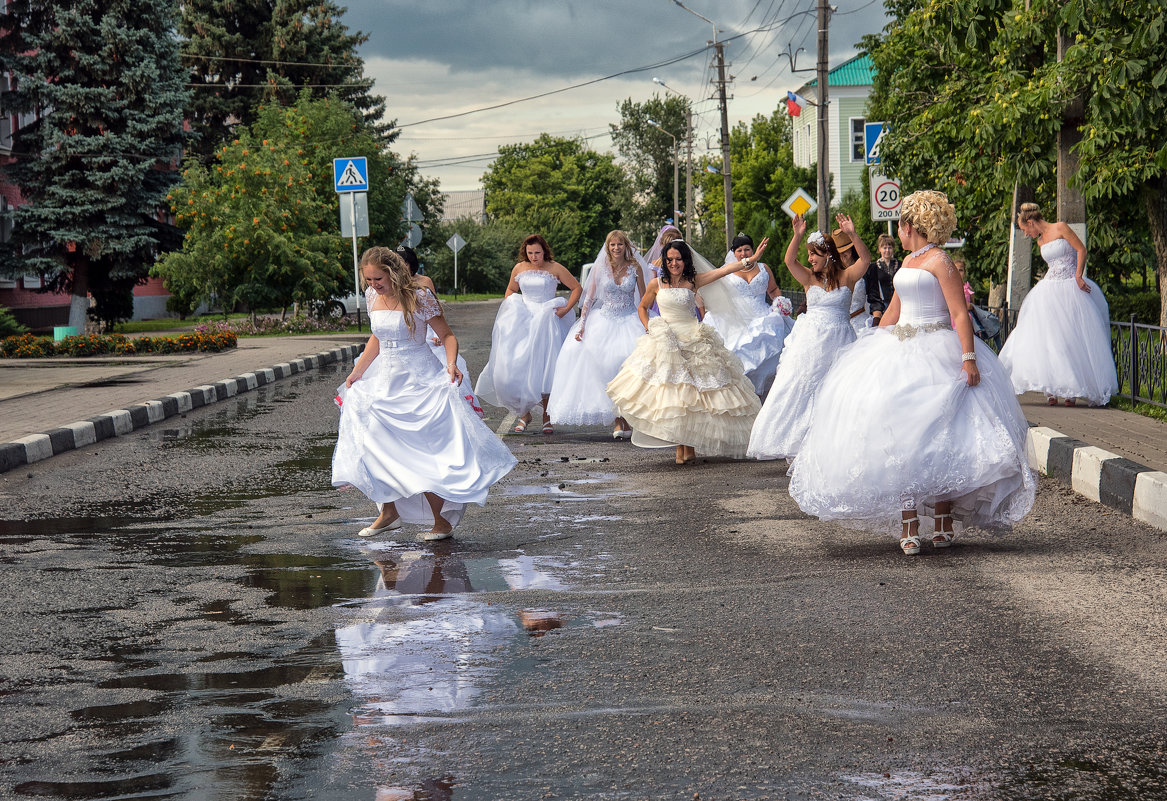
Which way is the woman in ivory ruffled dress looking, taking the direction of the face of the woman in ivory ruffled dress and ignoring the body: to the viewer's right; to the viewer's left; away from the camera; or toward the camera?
toward the camera

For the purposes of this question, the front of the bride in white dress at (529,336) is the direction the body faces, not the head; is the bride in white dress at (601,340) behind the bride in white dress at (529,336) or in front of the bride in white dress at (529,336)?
in front

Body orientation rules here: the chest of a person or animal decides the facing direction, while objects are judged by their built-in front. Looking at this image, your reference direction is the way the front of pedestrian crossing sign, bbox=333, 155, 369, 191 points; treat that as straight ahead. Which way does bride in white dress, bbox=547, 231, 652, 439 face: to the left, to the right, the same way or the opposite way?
the same way

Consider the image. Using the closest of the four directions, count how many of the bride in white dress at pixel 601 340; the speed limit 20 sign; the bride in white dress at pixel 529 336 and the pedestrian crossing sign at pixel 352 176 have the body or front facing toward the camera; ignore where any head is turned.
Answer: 4

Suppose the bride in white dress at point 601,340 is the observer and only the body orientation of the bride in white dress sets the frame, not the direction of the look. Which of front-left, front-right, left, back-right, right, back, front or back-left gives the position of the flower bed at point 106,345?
back-right

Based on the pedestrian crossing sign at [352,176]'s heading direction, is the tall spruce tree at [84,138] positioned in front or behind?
behind

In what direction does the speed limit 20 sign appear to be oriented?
toward the camera

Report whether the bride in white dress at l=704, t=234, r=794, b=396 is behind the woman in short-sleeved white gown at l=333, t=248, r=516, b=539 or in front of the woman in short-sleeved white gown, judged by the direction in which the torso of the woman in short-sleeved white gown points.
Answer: behind

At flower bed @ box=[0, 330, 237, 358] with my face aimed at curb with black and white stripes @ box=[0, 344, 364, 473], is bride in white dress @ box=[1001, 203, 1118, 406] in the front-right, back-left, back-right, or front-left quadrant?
front-left

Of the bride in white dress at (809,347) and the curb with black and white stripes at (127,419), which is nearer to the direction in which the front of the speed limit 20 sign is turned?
the bride in white dress

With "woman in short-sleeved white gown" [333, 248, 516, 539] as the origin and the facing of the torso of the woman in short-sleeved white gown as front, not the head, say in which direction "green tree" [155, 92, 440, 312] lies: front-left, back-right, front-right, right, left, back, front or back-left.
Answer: back-right

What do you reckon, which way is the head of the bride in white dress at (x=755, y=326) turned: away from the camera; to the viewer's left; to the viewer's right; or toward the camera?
toward the camera
